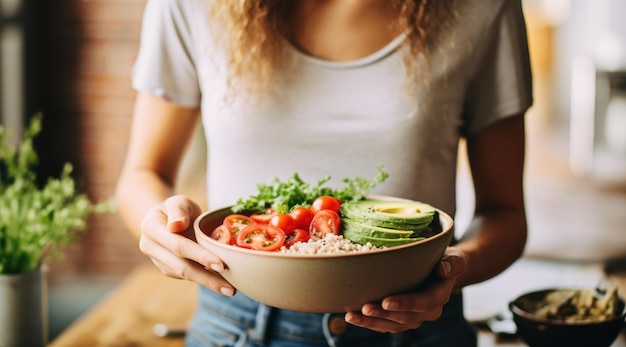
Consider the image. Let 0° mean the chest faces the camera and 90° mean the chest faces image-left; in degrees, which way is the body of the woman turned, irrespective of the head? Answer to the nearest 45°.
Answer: approximately 0°
